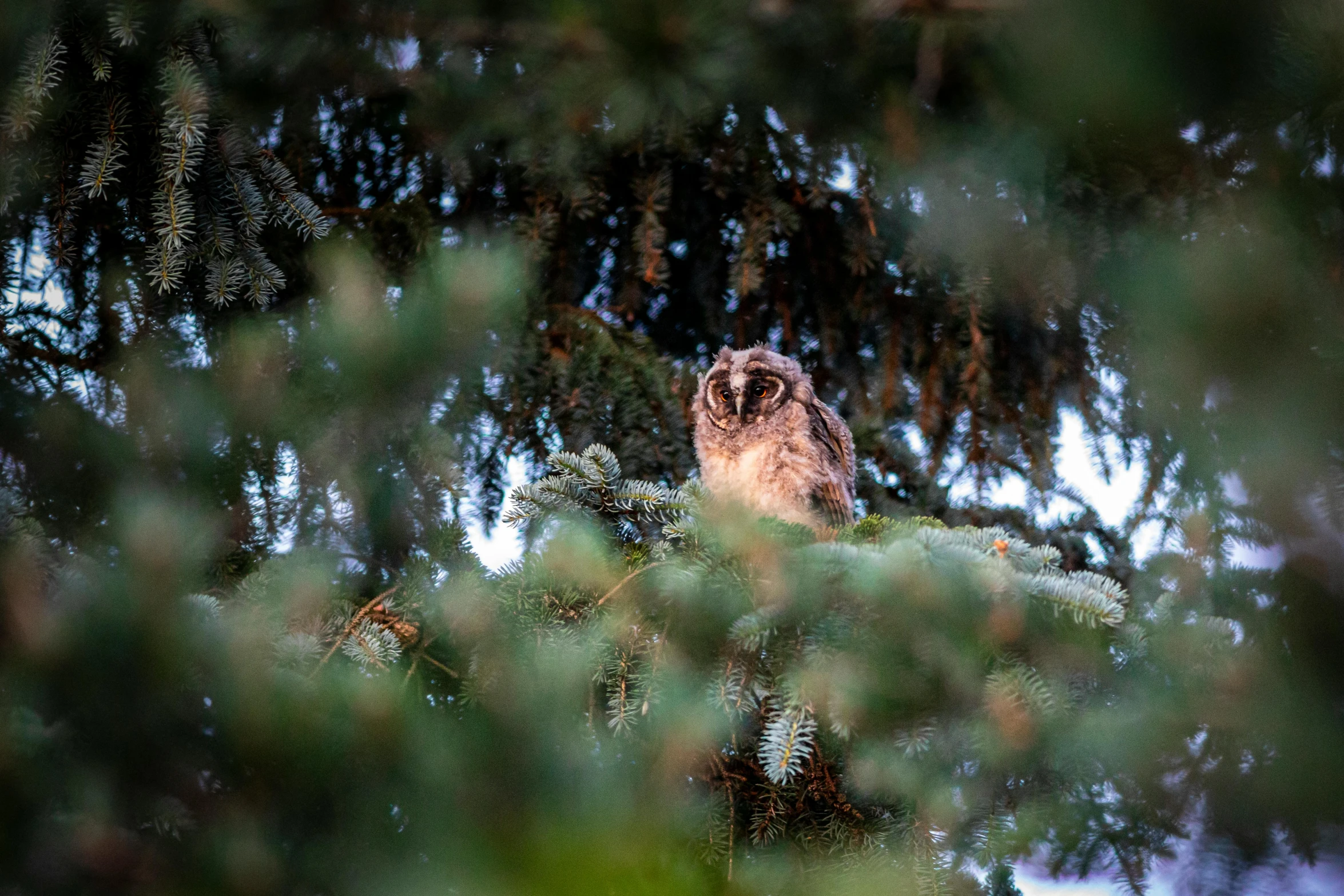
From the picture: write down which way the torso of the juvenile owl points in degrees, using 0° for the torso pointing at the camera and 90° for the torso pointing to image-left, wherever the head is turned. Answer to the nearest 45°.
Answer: approximately 45°
